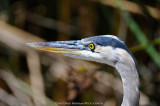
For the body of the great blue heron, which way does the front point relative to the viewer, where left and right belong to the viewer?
facing to the left of the viewer
